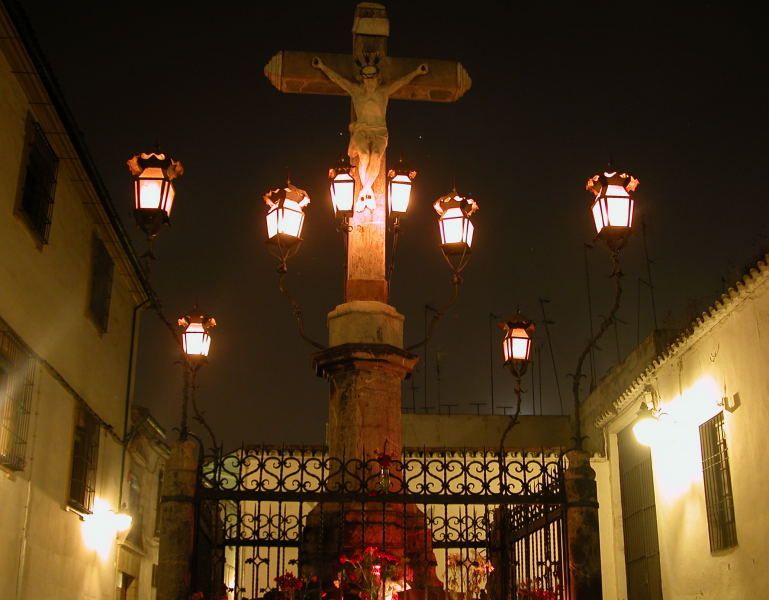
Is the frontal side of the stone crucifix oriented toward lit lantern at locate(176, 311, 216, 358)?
no

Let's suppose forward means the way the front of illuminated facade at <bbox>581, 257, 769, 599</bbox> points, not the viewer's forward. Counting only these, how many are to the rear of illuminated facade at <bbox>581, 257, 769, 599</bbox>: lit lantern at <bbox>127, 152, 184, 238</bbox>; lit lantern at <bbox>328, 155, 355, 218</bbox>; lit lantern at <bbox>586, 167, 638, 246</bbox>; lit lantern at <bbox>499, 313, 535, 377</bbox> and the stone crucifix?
0

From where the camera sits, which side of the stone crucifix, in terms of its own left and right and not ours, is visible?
front

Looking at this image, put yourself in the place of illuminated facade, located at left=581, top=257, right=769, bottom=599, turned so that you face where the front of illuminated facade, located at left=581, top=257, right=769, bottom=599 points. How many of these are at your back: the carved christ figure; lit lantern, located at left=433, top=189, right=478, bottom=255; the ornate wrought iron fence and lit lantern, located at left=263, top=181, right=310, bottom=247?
0

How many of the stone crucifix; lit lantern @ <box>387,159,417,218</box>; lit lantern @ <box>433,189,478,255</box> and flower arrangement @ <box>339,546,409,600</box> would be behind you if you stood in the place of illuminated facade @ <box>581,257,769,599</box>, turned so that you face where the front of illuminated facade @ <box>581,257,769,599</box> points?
0

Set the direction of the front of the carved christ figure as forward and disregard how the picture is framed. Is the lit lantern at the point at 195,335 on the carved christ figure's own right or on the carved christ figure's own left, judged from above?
on the carved christ figure's own right

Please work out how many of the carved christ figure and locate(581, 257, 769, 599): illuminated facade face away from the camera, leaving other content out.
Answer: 0

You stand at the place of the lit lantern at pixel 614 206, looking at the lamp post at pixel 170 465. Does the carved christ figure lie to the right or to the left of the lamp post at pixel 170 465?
right

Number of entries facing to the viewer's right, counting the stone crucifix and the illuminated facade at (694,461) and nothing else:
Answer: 0

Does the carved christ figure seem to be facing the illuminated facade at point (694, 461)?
no

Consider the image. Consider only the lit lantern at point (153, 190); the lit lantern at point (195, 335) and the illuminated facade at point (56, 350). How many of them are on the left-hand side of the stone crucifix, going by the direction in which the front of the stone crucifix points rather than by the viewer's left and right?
0

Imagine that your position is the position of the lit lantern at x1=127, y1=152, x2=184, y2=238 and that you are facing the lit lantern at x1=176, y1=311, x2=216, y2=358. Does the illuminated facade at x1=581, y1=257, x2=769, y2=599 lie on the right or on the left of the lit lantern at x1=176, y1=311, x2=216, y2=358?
right

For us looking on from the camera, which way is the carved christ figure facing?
facing the viewer

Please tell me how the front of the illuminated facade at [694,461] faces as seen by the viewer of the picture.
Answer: facing the viewer and to the left of the viewer
